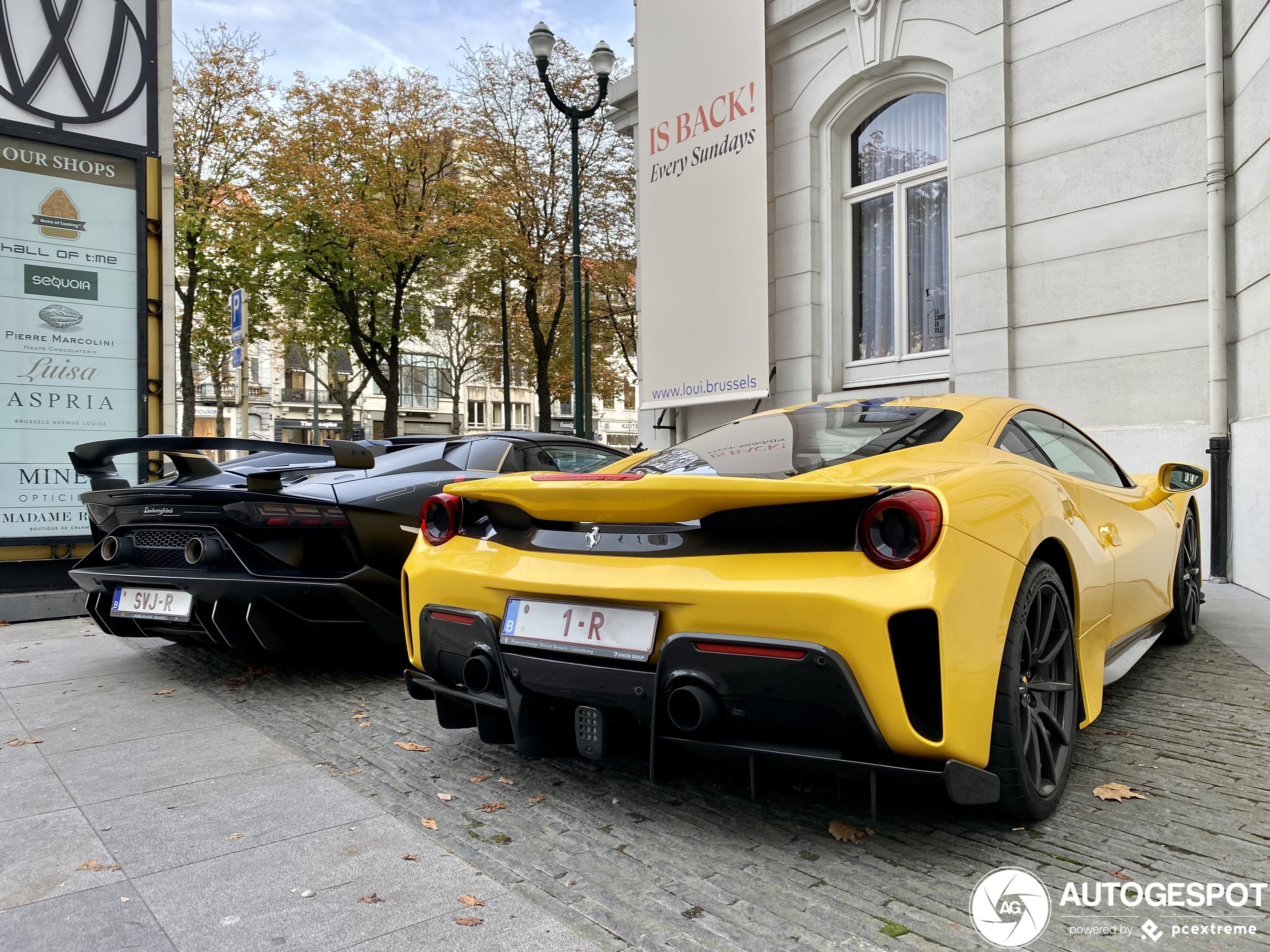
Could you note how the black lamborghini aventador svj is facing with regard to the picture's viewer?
facing away from the viewer and to the right of the viewer

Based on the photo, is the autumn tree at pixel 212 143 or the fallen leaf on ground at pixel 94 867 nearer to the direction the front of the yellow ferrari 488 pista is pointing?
the autumn tree

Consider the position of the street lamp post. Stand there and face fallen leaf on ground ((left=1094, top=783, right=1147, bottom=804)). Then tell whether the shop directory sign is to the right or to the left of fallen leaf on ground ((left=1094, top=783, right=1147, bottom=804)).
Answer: right

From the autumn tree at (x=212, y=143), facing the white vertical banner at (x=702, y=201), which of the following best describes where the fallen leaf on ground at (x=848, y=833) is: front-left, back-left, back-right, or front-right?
front-right

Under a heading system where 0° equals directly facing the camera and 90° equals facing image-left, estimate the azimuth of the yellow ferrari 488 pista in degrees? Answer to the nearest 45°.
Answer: approximately 225°

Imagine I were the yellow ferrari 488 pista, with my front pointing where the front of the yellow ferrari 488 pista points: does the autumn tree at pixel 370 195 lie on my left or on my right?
on my left

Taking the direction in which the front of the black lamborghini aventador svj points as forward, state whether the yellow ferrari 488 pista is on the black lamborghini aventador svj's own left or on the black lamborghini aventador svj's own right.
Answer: on the black lamborghini aventador svj's own right

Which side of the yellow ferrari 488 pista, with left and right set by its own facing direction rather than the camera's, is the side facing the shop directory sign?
left

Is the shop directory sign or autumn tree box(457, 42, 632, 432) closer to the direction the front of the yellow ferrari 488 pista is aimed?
the autumn tree

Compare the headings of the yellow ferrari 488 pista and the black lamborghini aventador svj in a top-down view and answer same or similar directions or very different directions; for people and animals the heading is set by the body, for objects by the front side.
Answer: same or similar directions

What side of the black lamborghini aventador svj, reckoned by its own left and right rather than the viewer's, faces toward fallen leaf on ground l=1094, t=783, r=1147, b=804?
right

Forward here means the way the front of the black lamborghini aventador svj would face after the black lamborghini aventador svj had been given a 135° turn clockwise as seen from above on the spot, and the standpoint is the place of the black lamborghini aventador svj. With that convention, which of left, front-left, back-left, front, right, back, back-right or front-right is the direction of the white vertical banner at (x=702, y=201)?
back-left

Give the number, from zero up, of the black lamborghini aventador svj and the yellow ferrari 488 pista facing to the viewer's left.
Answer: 0
